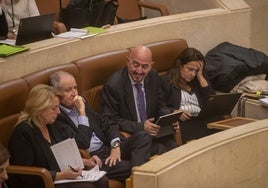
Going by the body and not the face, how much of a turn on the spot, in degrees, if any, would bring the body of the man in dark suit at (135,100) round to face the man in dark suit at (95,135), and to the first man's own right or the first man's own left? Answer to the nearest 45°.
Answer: approximately 90° to the first man's own right

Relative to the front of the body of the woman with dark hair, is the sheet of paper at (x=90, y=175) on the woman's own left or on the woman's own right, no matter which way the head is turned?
on the woman's own right

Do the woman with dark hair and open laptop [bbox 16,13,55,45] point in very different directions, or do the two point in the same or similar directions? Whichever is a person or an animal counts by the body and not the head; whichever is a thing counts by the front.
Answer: very different directions

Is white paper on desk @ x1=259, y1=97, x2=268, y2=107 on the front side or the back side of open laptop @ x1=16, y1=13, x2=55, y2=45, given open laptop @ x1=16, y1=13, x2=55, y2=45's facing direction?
on the back side

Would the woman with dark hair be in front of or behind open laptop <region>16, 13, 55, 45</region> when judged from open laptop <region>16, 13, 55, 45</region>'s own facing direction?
behind
